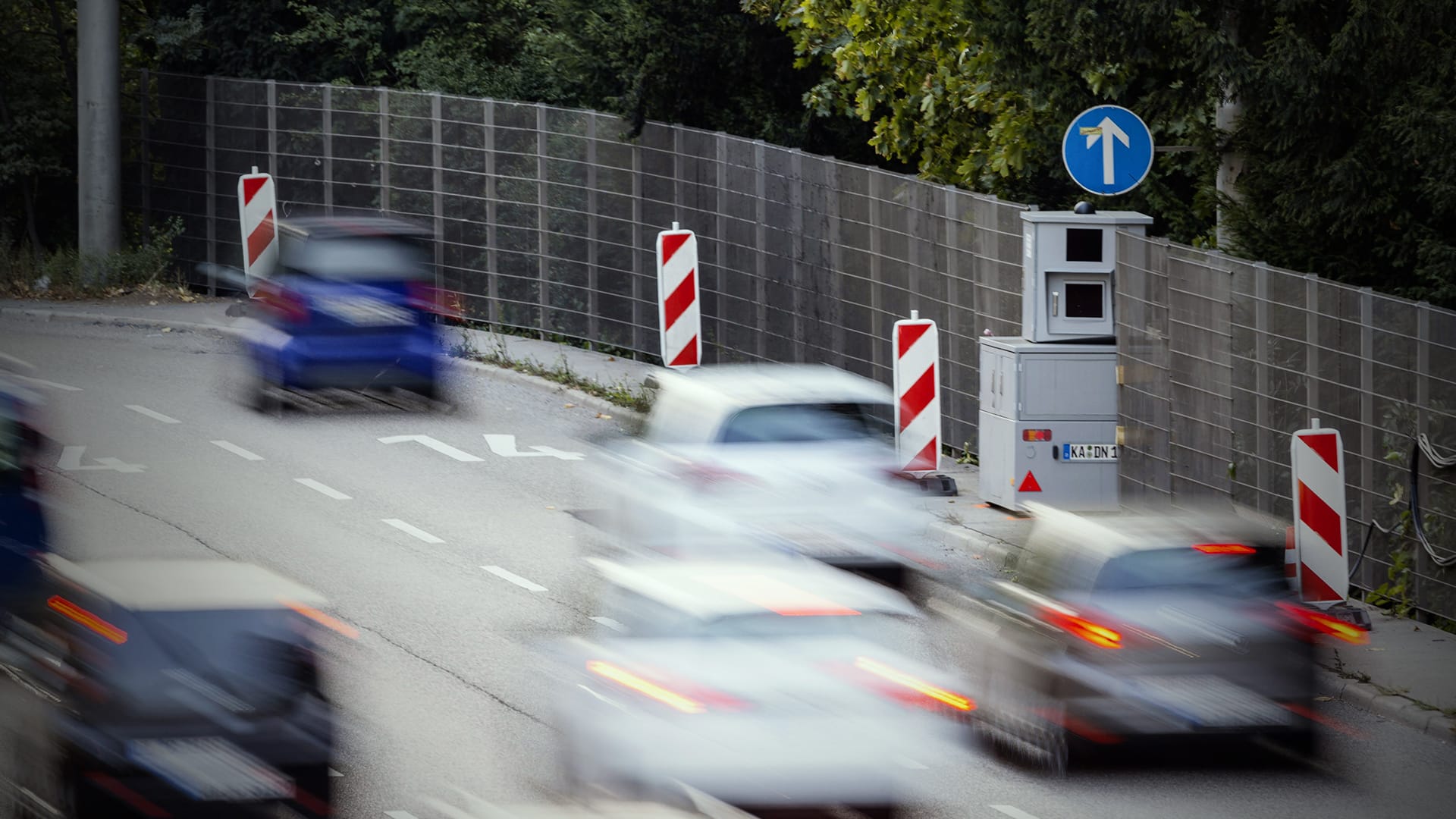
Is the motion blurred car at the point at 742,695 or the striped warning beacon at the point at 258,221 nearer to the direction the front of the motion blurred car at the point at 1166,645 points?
the striped warning beacon

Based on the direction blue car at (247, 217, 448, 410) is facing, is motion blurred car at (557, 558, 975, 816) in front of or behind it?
behind

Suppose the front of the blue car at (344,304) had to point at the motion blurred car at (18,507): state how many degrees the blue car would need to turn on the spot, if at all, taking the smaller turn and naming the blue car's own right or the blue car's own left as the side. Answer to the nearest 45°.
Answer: approximately 180°

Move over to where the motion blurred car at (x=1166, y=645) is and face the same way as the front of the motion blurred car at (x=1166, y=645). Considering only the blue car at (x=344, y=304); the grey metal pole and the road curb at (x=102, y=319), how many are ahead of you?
3

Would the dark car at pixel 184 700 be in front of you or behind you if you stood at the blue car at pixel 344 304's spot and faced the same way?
behind

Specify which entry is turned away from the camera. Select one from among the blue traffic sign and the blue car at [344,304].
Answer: the blue car

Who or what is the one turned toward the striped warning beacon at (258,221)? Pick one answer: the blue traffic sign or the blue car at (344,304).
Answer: the blue car

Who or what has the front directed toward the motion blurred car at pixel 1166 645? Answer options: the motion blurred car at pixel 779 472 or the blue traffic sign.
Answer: the blue traffic sign

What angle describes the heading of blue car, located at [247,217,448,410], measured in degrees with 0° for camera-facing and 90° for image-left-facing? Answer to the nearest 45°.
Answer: approximately 180°

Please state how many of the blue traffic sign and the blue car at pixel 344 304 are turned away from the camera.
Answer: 1

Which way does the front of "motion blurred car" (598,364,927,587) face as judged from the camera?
facing away from the viewer and to the left of the viewer

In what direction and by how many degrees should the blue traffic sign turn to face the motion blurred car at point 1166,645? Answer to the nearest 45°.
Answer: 0° — it already faces it

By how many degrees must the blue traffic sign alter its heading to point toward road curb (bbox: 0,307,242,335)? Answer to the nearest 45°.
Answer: approximately 135° to its right

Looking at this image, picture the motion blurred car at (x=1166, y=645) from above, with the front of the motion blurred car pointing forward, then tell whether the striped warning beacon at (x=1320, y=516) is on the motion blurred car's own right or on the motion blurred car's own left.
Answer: on the motion blurred car's own right
